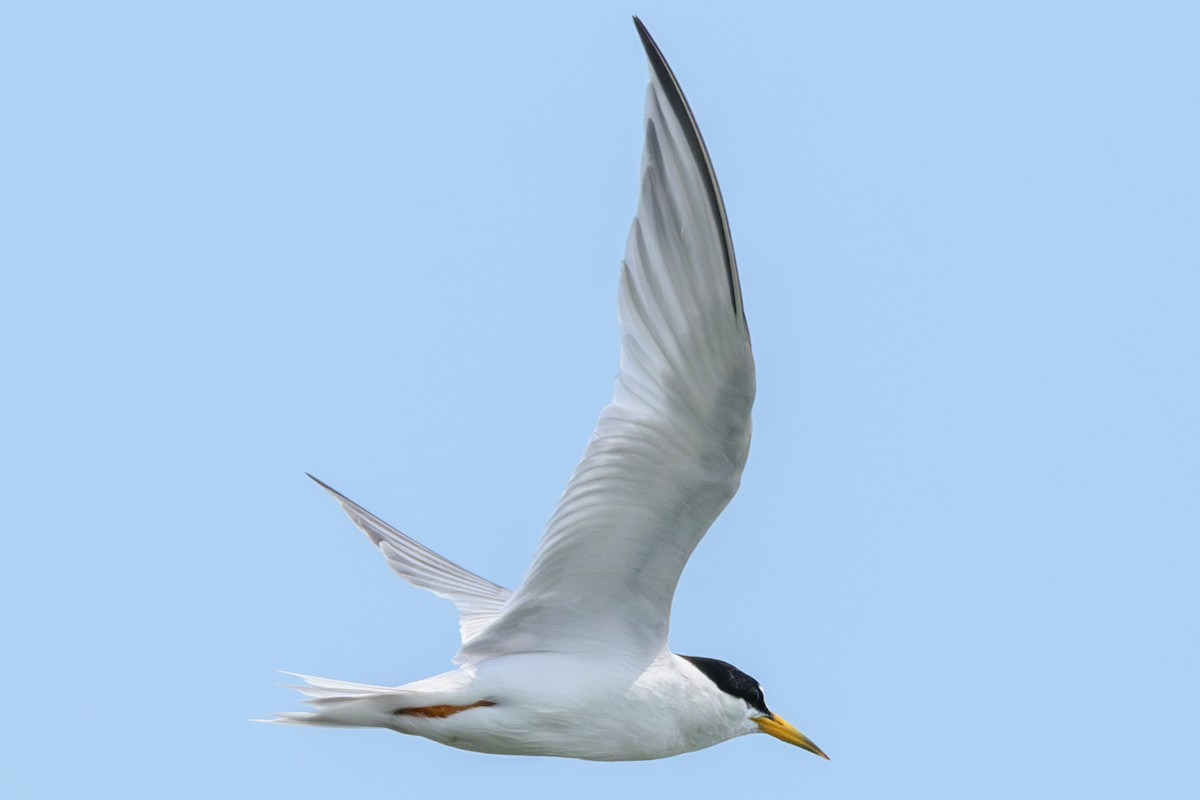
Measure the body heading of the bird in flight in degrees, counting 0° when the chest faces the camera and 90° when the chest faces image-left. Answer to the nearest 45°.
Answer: approximately 270°
